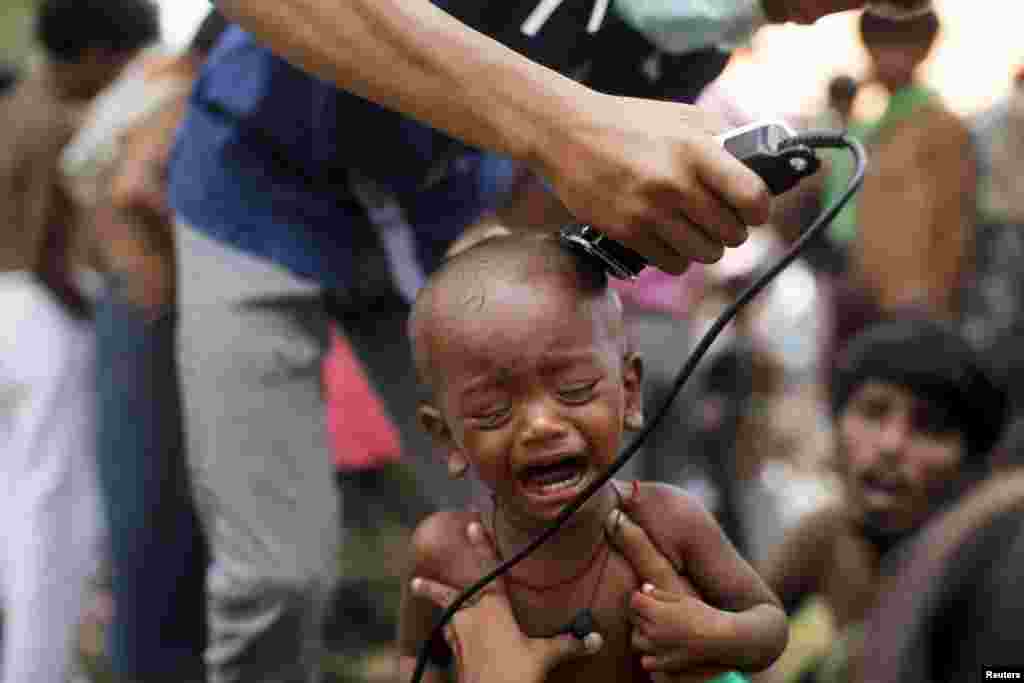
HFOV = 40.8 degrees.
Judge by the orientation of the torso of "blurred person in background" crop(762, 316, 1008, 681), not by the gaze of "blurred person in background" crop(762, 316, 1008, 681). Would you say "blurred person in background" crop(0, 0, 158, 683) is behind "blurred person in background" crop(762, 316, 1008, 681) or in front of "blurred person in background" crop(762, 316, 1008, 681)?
in front

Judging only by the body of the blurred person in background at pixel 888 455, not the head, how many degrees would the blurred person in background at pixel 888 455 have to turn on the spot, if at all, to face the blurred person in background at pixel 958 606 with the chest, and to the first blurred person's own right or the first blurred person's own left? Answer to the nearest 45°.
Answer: approximately 45° to the first blurred person's own left

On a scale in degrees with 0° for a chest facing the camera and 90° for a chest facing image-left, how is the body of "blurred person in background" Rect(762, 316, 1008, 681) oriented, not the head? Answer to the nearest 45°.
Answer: approximately 45°
